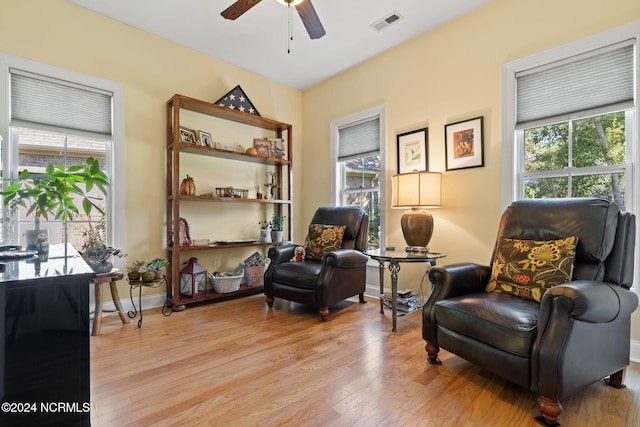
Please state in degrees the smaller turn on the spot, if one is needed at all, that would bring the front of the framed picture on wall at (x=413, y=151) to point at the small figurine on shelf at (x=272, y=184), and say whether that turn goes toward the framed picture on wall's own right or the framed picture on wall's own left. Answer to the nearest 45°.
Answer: approximately 45° to the framed picture on wall's own right

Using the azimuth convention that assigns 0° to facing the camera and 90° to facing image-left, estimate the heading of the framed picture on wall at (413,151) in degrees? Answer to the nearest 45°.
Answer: approximately 45°

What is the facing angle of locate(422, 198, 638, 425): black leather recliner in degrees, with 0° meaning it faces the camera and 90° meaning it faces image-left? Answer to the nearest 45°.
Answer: approximately 45°

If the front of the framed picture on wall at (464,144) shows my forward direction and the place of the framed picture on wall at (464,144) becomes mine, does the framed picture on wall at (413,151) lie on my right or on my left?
on my right

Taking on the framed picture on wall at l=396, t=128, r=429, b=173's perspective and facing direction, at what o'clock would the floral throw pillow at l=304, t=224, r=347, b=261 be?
The floral throw pillow is roughly at 1 o'clock from the framed picture on wall.
